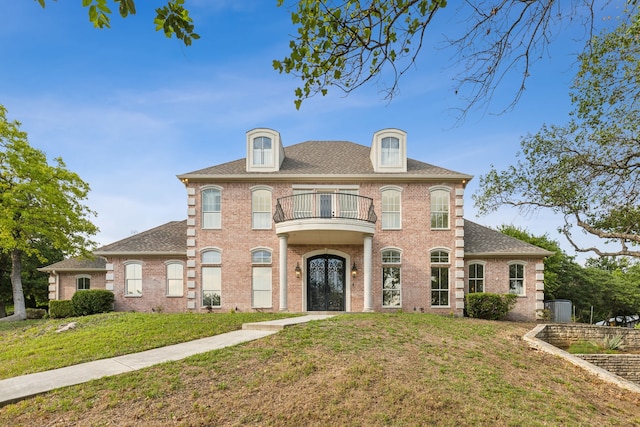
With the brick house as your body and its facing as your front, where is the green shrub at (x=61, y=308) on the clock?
The green shrub is roughly at 3 o'clock from the brick house.

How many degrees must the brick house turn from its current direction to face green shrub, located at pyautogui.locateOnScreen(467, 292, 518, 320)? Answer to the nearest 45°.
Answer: approximately 90° to its left

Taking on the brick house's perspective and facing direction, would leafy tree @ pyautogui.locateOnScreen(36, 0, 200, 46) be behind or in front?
in front

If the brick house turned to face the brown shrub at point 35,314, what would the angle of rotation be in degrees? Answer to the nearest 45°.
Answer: approximately 135° to its right

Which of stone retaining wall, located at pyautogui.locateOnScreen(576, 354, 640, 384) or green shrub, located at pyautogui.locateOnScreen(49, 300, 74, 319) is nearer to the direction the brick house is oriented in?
the stone retaining wall

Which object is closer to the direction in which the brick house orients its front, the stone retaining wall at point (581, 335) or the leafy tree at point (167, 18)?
the leafy tree

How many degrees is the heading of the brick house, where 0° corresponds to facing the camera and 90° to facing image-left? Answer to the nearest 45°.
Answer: approximately 0°

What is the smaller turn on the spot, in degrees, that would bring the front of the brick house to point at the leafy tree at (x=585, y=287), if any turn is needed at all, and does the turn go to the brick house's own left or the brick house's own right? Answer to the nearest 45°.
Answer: approximately 135° to the brick house's own left
